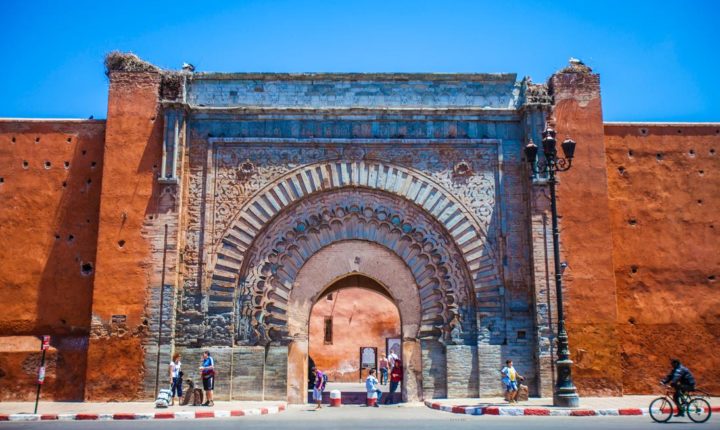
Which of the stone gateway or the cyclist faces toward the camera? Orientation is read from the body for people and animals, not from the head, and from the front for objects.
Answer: the stone gateway

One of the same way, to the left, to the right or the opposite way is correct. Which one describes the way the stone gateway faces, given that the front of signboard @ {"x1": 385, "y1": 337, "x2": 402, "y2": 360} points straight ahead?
the same way

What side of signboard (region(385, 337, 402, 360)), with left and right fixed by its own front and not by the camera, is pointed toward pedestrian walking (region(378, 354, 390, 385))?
front

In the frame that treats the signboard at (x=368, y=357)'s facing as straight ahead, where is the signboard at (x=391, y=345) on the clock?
the signboard at (x=391, y=345) is roughly at 9 o'clock from the signboard at (x=368, y=357).

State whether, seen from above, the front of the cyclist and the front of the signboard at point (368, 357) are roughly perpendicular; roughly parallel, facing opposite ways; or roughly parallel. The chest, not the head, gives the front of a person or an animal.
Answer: roughly perpendicular

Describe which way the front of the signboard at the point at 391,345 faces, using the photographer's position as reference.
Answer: facing the viewer

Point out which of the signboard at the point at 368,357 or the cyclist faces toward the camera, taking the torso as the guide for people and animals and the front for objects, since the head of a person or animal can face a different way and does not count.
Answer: the signboard

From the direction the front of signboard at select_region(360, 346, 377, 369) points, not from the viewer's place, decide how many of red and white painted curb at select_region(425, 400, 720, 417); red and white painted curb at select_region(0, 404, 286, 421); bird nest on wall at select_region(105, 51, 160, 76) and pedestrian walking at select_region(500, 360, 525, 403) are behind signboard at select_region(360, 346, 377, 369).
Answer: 0

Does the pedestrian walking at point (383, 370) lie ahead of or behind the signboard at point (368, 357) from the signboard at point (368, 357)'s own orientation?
ahead

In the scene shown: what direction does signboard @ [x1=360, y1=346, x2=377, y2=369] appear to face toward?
toward the camera

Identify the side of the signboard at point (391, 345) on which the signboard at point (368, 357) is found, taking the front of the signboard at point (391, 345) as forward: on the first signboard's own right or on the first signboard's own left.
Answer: on the first signboard's own right
